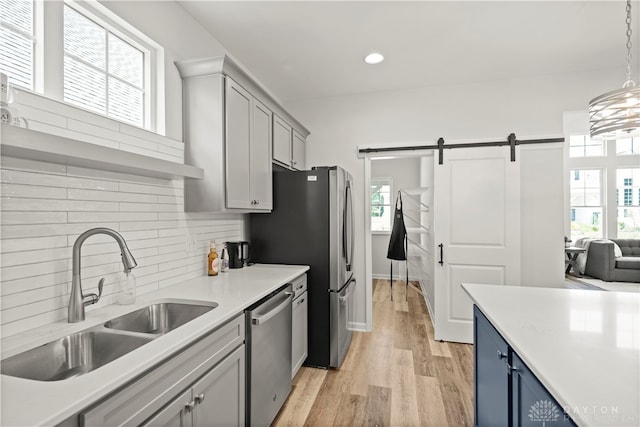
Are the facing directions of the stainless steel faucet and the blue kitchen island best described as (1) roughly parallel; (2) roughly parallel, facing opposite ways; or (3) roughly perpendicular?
roughly parallel, facing opposite ways

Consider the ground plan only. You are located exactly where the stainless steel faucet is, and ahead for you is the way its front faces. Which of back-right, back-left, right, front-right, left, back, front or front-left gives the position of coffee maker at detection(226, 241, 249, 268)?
left

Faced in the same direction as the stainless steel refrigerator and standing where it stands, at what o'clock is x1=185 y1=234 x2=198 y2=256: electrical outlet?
The electrical outlet is roughly at 5 o'clock from the stainless steel refrigerator.

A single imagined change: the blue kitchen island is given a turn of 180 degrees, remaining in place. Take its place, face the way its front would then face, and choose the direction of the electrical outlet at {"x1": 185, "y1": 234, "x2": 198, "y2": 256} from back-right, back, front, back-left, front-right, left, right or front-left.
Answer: back-left

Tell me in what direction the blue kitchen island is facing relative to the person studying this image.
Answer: facing the viewer and to the left of the viewer

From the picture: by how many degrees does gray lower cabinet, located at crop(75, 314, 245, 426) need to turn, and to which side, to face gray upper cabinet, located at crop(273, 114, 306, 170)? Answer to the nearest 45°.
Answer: approximately 90° to its left

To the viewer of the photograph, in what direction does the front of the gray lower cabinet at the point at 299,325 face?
facing to the right of the viewer

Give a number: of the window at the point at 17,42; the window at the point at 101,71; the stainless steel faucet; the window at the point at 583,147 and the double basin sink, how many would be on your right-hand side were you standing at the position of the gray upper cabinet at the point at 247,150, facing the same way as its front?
4

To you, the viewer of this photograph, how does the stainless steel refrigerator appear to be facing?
facing to the right of the viewer

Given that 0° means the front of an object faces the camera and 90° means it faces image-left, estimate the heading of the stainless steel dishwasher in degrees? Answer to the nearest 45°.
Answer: approximately 315°

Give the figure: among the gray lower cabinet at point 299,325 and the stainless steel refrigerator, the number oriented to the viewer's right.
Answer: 2

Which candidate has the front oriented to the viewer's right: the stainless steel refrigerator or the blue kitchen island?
the stainless steel refrigerator

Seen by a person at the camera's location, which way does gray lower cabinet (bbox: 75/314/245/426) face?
facing the viewer and to the right of the viewer

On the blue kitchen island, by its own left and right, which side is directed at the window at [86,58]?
front
